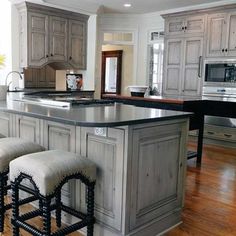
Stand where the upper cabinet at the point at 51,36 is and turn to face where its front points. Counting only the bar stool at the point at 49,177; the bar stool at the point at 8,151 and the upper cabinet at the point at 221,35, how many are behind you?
0

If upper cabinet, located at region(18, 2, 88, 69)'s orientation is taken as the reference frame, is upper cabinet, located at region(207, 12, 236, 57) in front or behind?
in front

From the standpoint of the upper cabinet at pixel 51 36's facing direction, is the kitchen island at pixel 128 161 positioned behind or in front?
in front

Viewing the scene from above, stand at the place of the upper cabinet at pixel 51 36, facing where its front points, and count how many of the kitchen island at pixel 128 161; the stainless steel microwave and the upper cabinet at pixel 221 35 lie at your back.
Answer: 0

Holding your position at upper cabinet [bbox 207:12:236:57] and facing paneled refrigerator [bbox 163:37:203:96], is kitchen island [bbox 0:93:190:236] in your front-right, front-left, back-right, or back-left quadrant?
front-left

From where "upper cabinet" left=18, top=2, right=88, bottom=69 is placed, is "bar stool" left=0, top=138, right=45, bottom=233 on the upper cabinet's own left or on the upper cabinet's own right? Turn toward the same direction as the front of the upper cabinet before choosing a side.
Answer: on the upper cabinet's own right

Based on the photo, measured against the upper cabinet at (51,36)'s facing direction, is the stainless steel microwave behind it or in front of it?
in front

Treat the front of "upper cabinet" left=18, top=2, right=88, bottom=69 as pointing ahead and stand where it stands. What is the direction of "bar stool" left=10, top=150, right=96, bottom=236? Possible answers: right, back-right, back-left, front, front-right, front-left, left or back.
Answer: front-right

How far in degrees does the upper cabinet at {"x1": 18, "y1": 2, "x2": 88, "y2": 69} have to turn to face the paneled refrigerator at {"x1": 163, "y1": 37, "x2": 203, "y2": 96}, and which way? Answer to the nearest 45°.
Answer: approximately 45° to its left

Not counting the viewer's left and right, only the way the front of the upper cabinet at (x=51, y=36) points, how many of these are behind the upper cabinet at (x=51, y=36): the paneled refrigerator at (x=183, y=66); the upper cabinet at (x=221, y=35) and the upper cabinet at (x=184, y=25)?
0

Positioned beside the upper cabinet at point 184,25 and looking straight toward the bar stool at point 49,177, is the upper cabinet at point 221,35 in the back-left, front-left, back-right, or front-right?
front-left

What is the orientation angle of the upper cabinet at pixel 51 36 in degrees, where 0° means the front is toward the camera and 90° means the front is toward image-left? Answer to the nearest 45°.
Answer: approximately 315°
